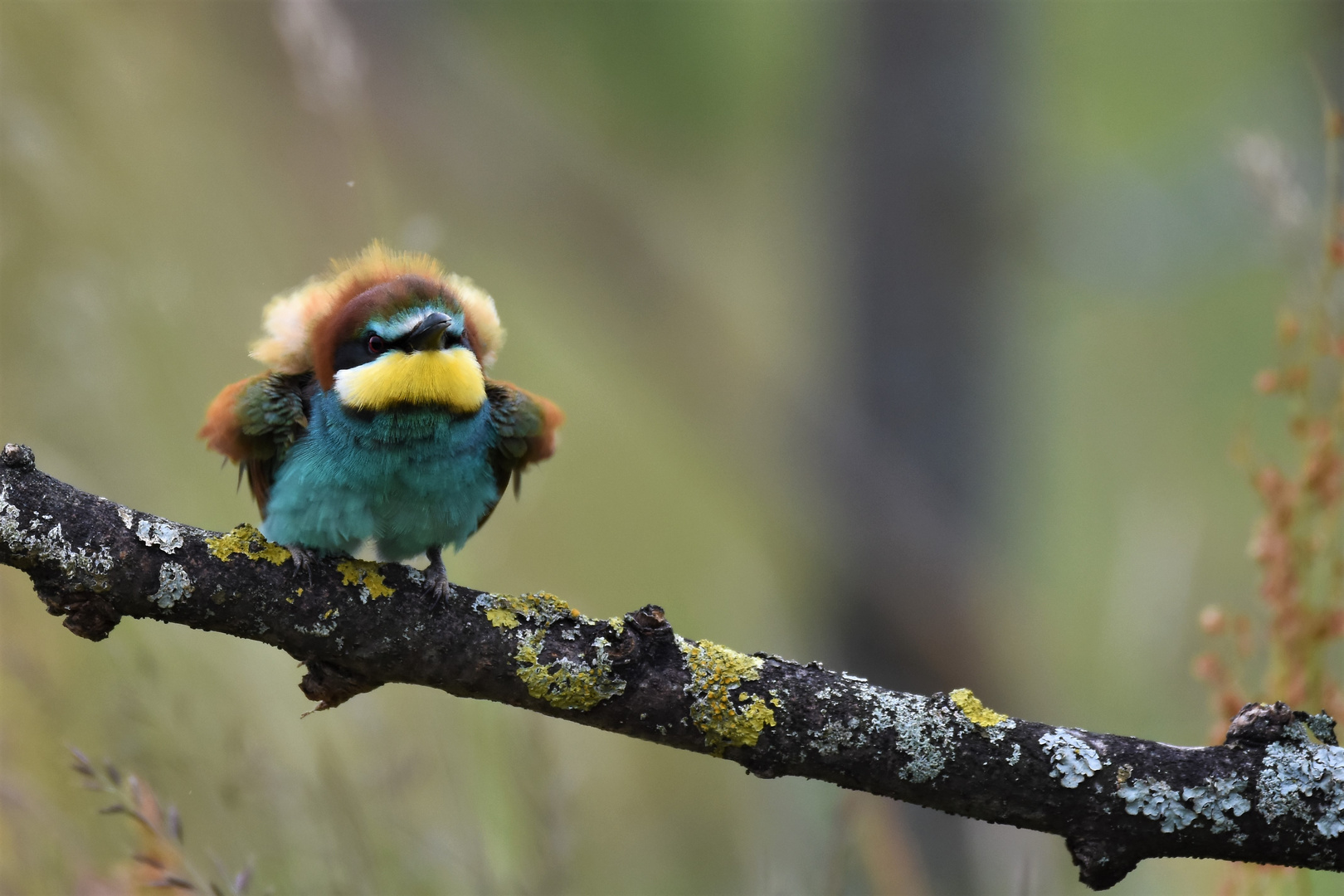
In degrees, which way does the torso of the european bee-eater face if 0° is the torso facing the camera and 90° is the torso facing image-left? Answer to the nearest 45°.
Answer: approximately 0°
